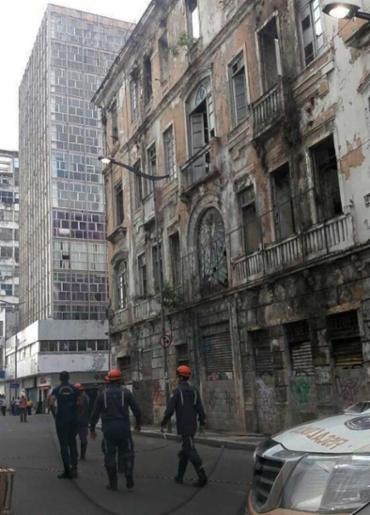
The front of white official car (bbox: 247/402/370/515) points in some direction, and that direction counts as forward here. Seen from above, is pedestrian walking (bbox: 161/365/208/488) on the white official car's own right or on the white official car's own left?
on the white official car's own right

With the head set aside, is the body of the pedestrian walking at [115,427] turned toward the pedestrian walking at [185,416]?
no

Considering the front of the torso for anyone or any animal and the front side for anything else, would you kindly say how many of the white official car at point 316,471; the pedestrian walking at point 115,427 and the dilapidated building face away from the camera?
1

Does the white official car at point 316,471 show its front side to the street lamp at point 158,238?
no

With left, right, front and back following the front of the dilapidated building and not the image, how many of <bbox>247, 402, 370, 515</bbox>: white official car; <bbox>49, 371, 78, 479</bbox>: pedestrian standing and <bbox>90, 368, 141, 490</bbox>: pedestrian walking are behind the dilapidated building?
0

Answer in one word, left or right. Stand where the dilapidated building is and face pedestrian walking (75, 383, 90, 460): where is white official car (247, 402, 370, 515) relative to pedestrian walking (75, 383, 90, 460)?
left

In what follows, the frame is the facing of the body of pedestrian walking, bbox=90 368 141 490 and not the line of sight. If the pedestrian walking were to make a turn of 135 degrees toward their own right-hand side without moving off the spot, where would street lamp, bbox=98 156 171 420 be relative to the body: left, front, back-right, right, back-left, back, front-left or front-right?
back-left

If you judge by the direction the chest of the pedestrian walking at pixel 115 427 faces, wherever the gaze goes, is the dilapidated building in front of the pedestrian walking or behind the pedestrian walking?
in front

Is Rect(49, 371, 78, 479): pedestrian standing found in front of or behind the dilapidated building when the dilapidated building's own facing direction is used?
in front

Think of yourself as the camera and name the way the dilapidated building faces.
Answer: facing the viewer and to the left of the viewer

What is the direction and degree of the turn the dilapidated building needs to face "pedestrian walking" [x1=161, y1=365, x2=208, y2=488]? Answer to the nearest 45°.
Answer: approximately 45° to its left

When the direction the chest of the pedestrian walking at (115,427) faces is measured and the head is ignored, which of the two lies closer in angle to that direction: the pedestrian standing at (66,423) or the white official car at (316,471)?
the pedestrian standing

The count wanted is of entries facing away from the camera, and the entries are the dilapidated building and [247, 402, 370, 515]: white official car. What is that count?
0

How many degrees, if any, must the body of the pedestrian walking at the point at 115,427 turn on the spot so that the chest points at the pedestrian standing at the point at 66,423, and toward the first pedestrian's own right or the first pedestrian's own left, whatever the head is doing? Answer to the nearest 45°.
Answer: approximately 45° to the first pedestrian's own left

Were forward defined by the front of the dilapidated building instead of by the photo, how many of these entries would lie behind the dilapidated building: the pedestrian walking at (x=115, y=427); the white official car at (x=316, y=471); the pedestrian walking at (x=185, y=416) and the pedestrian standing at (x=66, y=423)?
0

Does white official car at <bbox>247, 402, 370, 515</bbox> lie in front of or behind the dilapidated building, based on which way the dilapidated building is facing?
in front

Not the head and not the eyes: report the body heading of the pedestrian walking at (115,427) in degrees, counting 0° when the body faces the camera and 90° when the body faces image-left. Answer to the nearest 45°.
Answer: approximately 180°

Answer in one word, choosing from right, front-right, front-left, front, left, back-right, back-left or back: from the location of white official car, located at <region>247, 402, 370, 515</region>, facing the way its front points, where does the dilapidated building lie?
back-right

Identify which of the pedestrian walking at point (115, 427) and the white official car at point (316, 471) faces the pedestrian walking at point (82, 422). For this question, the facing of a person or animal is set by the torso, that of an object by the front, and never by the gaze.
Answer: the pedestrian walking at point (115, 427)

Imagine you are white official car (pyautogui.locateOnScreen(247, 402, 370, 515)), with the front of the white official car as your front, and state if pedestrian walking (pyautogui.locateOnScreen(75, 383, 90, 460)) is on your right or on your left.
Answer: on your right
